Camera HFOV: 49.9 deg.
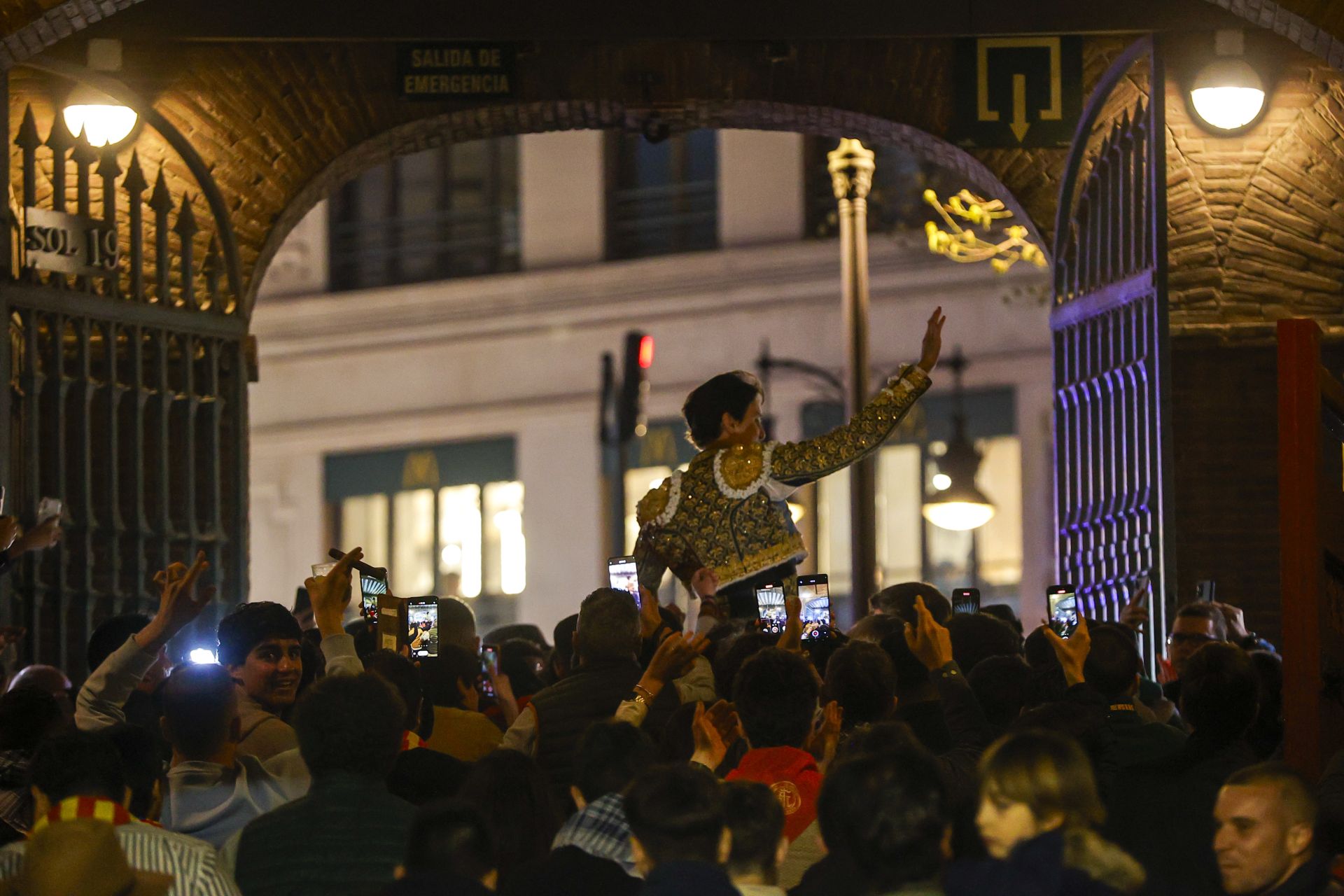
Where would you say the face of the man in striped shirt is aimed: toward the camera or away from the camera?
away from the camera

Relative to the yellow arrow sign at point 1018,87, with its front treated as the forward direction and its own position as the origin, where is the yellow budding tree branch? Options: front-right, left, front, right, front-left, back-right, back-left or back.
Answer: back

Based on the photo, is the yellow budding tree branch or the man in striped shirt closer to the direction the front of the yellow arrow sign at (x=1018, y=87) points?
the man in striped shirt

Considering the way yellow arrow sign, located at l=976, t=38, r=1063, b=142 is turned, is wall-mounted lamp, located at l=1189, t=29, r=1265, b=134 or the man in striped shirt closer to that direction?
the man in striped shirt

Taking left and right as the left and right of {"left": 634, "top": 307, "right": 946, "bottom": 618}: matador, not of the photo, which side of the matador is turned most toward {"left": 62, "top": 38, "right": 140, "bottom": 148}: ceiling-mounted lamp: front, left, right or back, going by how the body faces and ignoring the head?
left

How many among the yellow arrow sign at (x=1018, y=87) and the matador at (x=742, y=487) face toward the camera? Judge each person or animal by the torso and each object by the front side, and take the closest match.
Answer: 1

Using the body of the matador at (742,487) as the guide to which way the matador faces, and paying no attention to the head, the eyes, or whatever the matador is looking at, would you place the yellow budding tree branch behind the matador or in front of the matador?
in front

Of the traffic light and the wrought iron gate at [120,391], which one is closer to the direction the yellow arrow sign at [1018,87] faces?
the wrought iron gate

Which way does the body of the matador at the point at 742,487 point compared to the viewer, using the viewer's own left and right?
facing away from the viewer and to the right of the viewer

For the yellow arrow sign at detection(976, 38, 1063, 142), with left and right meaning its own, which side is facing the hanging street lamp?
back

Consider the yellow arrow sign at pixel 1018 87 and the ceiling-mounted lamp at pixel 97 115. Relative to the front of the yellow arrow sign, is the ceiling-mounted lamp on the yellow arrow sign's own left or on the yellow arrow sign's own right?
on the yellow arrow sign's own right

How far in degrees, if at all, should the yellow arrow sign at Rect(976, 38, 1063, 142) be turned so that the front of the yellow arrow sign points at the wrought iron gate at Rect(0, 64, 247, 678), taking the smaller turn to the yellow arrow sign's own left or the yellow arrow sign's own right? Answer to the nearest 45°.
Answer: approximately 90° to the yellow arrow sign's own right
